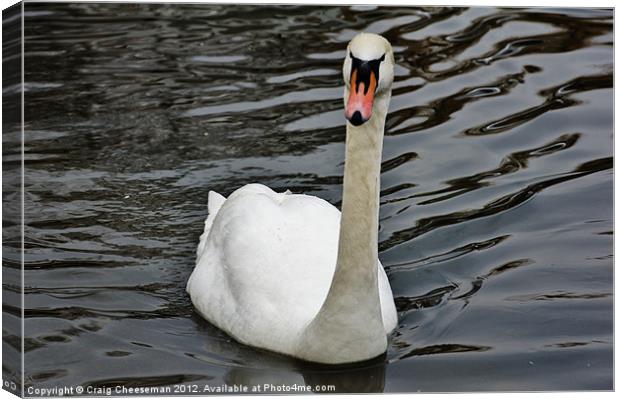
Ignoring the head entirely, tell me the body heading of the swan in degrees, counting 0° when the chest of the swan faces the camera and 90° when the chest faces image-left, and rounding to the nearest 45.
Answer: approximately 315°
